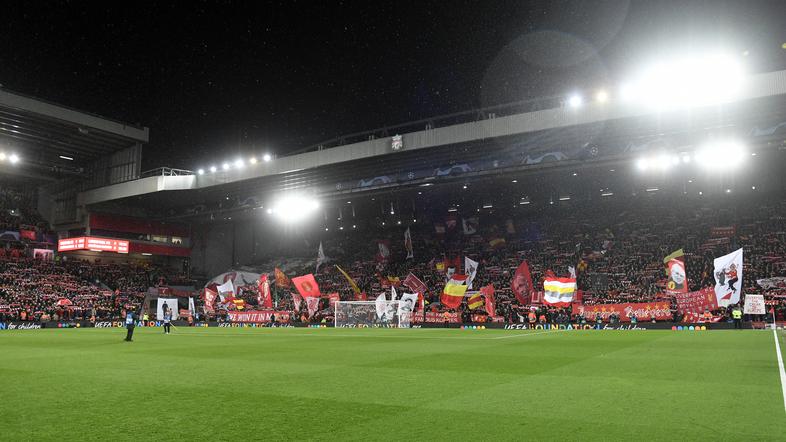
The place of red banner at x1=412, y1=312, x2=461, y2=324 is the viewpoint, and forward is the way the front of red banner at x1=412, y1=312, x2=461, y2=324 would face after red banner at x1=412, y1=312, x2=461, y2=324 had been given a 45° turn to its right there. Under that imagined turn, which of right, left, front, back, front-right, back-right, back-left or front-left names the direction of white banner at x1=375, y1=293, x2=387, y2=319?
front-right

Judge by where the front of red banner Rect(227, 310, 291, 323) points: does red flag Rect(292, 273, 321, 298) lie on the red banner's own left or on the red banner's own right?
on the red banner's own left

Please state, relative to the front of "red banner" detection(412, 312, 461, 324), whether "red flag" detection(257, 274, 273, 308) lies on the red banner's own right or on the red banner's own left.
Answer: on the red banner's own right

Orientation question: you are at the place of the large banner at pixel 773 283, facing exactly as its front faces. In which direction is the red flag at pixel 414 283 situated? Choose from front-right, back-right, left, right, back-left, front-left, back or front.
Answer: right

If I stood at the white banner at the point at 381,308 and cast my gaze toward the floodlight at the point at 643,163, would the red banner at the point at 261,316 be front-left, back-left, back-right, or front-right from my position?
back-left

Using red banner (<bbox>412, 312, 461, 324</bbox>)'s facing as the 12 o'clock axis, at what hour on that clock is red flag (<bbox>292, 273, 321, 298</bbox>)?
The red flag is roughly at 4 o'clock from the red banner.

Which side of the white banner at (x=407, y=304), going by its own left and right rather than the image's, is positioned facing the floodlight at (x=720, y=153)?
left

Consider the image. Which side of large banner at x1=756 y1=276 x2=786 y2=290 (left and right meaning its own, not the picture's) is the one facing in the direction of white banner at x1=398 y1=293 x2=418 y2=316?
right

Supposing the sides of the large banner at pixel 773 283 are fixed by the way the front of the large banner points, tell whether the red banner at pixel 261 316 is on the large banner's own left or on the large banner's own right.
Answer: on the large banner's own right

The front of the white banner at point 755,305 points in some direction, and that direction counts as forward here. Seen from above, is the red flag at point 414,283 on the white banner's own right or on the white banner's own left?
on the white banner's own right

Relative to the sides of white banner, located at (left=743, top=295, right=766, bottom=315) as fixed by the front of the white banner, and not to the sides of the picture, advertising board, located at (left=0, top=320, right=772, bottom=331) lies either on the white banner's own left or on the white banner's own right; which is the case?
on the white banner's own right

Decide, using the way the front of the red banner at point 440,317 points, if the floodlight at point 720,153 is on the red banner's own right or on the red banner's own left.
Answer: on the red banner's own left

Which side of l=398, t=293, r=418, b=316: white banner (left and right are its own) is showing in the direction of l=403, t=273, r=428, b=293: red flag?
back

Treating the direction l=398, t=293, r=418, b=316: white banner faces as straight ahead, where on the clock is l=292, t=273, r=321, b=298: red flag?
The red flag is roughly at 4 o'clock from the white banner.
